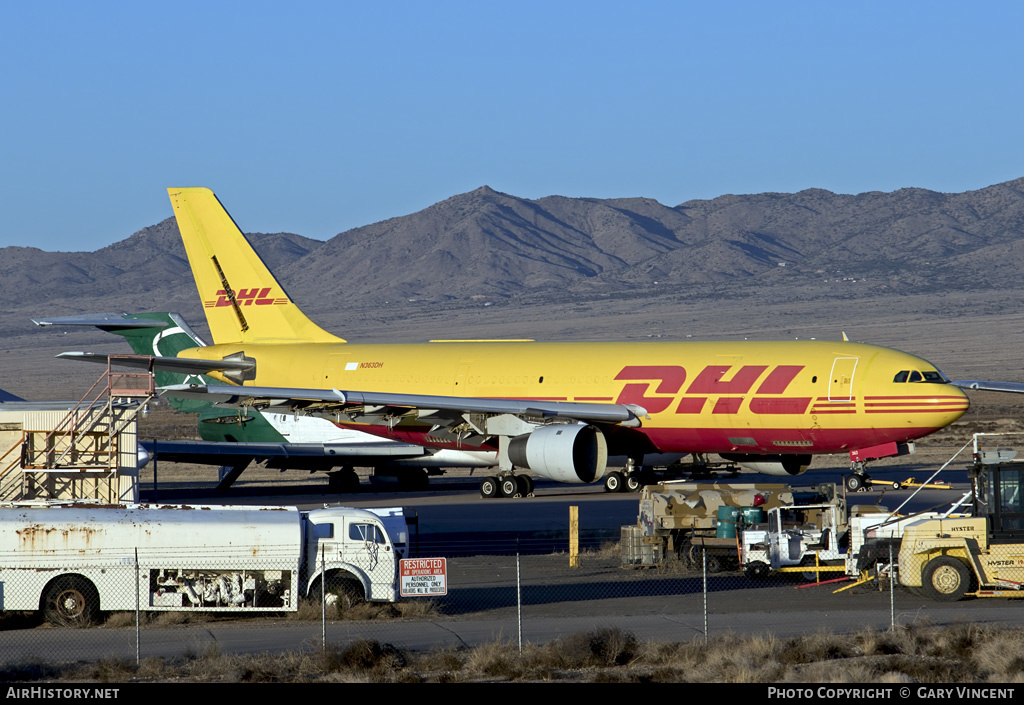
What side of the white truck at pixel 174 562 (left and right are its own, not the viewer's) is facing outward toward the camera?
right

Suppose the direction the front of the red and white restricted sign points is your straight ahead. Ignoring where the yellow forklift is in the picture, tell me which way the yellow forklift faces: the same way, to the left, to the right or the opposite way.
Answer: to the left

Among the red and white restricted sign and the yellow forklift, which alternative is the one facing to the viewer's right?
the yellow forklift

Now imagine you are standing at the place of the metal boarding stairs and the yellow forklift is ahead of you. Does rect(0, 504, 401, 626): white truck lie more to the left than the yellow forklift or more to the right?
right

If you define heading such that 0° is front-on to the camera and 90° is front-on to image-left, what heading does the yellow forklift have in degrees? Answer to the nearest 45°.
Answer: approximately 270°

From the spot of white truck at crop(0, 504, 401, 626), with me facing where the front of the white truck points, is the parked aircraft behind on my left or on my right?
on my left

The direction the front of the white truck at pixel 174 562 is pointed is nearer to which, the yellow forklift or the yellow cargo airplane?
the yellow forklift
